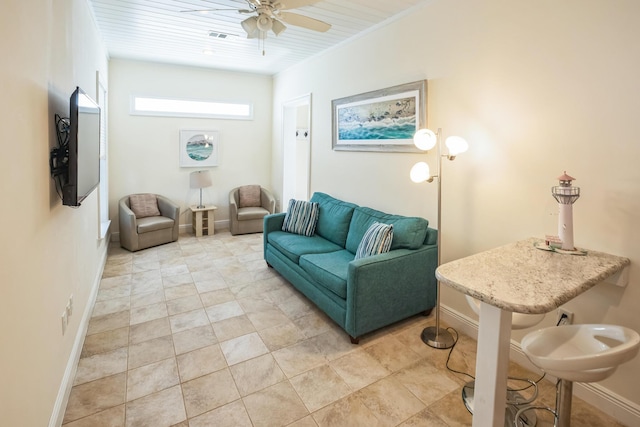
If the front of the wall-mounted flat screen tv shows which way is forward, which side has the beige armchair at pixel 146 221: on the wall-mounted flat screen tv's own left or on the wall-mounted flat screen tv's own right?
on the wall-mounted flat screen tv's own left

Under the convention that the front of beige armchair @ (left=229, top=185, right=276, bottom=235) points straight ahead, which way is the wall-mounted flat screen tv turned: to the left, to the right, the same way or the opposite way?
to the left

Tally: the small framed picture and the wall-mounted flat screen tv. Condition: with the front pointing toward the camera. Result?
1

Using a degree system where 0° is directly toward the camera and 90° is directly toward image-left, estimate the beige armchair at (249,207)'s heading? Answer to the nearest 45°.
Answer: approximately 0°

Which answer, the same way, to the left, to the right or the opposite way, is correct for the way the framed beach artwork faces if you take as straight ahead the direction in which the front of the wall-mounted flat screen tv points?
the opposite way

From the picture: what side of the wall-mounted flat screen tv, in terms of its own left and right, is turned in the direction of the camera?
right

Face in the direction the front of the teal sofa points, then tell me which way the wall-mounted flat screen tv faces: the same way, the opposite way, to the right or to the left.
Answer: the opposite way
